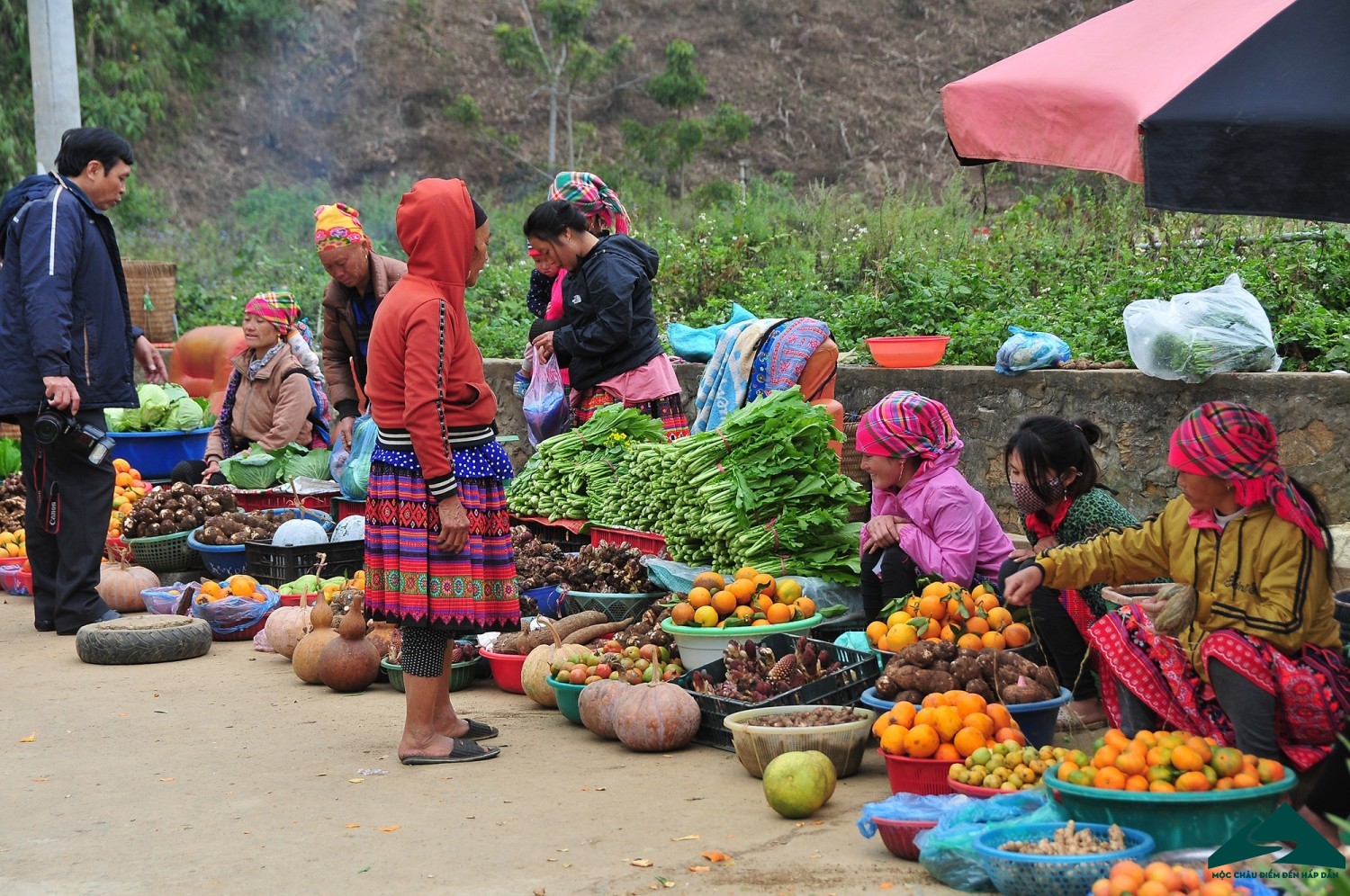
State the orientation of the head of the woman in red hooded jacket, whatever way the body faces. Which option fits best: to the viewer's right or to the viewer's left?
to the viewer's right

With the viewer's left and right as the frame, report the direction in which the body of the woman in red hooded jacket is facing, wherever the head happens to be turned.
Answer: facing to the right of the viewer

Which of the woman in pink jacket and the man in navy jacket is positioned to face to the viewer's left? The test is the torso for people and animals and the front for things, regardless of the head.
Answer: the woman in pink jacket

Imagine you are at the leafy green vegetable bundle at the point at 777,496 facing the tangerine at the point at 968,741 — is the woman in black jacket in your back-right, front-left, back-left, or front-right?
back-right

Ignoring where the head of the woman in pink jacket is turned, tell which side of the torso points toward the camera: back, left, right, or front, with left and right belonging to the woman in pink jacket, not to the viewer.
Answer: left

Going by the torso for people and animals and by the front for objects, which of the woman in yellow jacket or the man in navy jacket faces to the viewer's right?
the man in navy jacket

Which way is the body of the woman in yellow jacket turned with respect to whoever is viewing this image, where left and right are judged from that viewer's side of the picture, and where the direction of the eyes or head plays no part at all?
facing the viewer and to the left of the viewer

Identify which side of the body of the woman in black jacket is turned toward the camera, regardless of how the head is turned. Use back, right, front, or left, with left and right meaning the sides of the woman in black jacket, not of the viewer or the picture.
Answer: left

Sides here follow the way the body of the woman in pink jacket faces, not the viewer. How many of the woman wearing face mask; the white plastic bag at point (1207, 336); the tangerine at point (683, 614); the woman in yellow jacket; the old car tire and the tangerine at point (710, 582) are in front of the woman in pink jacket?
3

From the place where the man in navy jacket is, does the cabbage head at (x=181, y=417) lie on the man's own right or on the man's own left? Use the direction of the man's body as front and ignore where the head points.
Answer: on the man's own left

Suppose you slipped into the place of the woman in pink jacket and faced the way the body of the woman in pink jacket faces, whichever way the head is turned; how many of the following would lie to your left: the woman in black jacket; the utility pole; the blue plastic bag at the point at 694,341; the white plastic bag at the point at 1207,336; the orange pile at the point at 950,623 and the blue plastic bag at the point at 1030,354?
1

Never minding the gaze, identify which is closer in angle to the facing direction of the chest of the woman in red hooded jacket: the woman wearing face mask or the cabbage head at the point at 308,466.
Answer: the woman wearing face mask

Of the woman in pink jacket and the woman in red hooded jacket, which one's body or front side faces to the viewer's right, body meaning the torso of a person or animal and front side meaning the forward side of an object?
the woman in red hooded jacket

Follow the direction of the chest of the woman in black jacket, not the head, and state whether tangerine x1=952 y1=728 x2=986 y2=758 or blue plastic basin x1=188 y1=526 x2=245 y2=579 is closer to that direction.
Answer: the blue plastic basin

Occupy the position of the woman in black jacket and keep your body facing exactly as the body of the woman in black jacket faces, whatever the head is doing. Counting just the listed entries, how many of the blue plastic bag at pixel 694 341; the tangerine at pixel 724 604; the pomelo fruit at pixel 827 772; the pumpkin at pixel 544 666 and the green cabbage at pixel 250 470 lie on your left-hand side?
3

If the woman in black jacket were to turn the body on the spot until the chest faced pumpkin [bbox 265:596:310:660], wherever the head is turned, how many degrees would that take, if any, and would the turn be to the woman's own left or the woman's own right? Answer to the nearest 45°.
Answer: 0° — they already face it

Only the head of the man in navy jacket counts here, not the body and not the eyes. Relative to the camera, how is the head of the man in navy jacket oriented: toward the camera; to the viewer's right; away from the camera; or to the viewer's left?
to the viewer's right

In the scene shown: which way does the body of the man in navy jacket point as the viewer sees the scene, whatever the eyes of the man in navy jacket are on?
to the viewer's right

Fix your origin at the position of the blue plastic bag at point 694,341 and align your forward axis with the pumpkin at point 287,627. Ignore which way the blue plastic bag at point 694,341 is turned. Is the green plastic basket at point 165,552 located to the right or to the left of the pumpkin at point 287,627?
right
